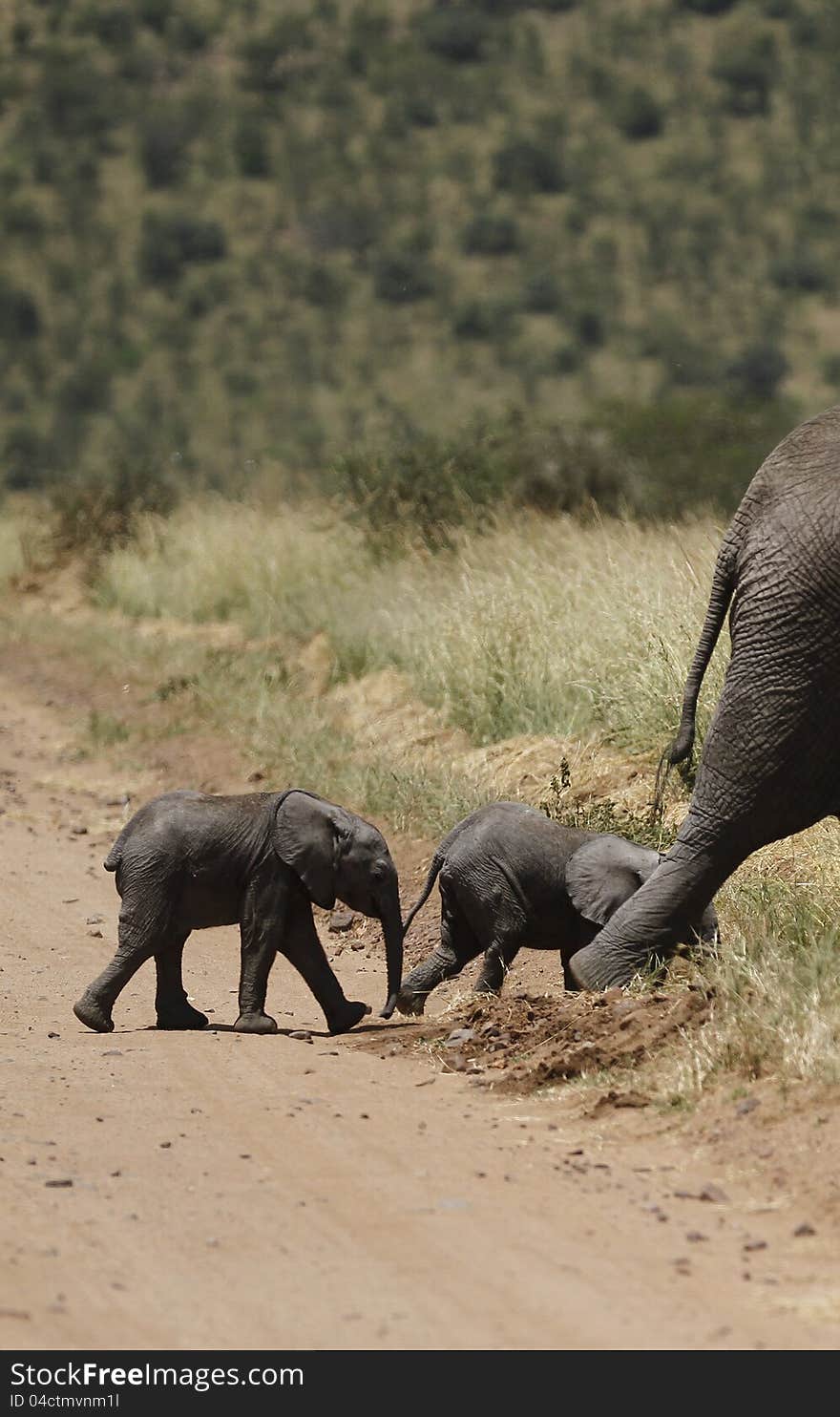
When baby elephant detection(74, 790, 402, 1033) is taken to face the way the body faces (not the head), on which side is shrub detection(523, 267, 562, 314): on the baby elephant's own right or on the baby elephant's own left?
on the baby elephant's own left

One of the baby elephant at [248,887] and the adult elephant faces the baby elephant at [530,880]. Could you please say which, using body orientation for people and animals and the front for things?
the baby elephant at [248,887]

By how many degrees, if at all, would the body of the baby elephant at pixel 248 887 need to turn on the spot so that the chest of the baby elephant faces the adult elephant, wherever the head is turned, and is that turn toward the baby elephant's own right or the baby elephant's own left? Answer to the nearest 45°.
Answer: approximately 45° to the baby elephant's own right

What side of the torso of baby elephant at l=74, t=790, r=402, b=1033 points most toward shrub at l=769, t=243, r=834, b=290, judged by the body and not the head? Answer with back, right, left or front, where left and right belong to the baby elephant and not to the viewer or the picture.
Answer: left

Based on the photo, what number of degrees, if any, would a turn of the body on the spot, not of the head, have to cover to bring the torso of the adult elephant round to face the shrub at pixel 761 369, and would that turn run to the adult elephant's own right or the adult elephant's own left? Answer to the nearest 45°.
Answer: approximately 90° to the adult elephant's own left

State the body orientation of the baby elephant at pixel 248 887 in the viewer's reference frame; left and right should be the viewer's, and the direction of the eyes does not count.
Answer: facing to the right of the viewer

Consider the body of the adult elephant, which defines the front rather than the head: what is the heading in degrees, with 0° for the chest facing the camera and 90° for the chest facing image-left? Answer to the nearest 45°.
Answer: approximately 270°

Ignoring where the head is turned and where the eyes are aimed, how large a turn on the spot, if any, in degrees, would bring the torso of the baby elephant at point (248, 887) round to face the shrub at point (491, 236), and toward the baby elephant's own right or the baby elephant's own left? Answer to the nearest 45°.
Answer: approximately 90° to the baby elephant's own left

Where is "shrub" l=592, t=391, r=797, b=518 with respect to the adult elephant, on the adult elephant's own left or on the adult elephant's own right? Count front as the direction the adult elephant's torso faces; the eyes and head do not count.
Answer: on the adult elephant's own left

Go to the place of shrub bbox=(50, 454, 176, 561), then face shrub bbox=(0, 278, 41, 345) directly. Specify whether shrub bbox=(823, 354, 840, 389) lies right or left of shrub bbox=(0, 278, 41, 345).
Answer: right
